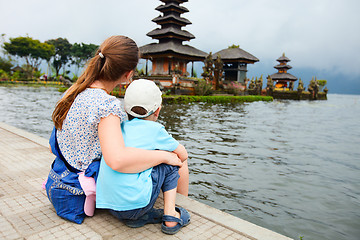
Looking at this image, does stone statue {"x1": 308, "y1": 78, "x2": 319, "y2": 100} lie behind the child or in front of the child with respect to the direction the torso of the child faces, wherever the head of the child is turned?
in front

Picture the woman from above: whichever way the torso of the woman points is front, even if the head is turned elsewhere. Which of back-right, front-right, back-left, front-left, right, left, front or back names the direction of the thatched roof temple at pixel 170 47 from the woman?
front-left

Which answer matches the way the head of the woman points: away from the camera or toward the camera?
away from the camera

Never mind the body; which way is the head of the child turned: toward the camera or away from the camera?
away from the camera

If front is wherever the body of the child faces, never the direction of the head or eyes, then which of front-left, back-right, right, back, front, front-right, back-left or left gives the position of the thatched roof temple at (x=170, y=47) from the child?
front-left

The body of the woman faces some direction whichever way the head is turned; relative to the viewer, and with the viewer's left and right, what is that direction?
facing away from the viewer and to the right of the viewer

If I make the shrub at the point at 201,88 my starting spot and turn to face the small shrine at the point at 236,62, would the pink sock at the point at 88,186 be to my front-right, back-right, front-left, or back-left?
back-right

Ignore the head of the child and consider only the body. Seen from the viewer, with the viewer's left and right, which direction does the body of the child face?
facing away from the viewer and to the right of the viewer
